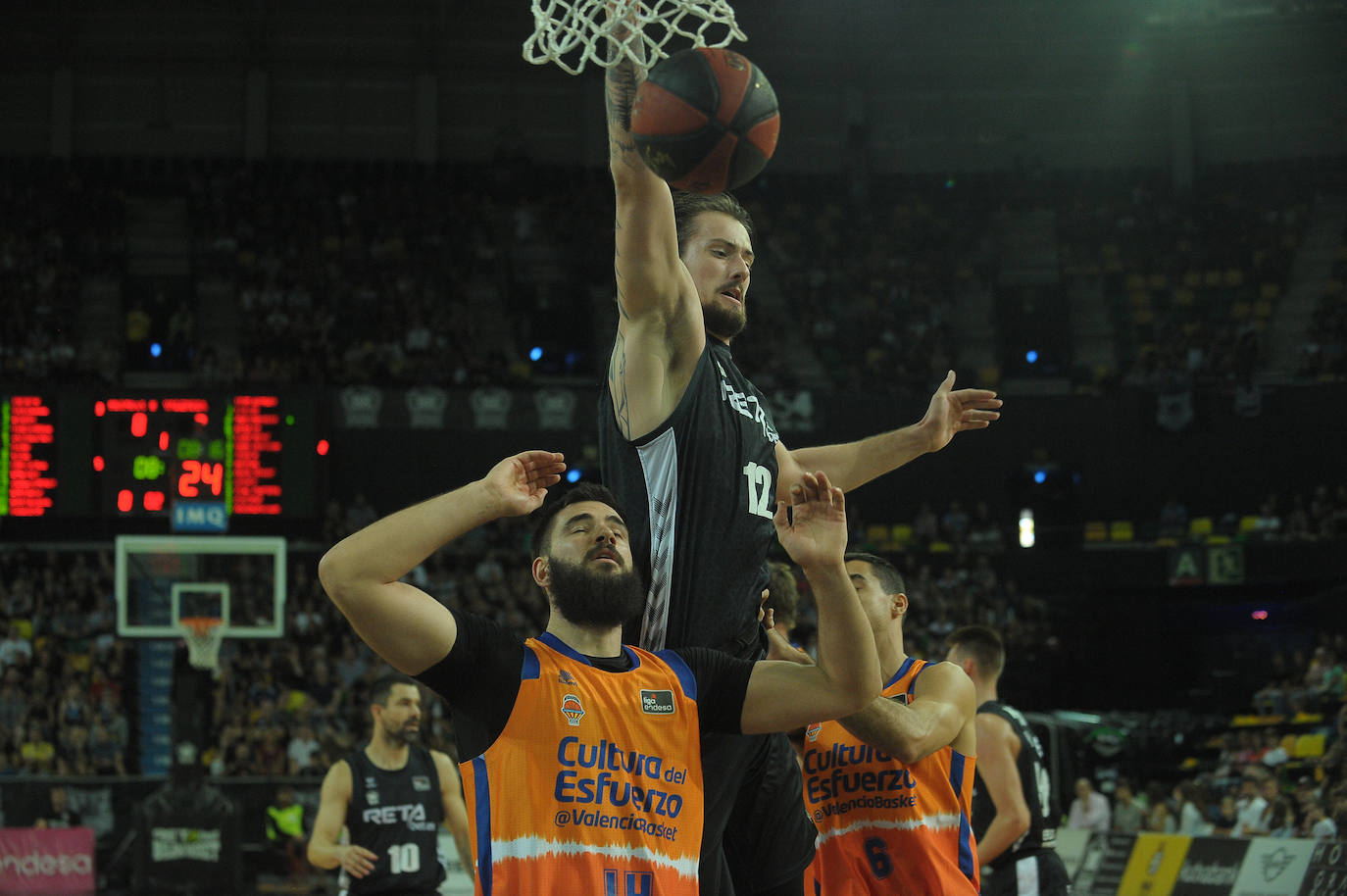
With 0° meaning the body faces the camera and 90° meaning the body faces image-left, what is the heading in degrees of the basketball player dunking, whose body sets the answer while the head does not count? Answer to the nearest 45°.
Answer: approximately 315°

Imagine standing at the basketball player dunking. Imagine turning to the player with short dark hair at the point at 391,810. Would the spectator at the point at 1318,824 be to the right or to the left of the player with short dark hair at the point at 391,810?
right

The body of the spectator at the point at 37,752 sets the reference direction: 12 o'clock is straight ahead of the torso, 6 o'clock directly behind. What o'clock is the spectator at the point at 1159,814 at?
the spectator at the point at 1159,814 is roughly at 10 o'clock from the spectator at the point at 37,752.

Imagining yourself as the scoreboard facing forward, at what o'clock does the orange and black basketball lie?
The orange and black basketball is roughly at 12 o'clock from the scoreboard.
